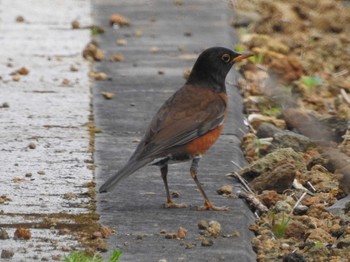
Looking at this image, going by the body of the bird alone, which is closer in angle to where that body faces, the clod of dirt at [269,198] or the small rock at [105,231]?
the clod of dirt

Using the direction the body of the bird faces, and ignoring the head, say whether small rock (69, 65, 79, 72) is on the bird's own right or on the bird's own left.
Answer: on the bird's own left

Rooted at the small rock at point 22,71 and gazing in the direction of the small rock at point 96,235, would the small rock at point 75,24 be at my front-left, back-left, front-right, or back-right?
back-left

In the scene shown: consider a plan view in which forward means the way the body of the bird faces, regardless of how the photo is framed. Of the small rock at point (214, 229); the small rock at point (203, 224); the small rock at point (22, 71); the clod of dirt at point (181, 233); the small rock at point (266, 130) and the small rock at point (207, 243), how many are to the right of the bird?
4

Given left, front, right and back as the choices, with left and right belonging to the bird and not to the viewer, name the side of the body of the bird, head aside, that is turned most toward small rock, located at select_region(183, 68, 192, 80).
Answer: left

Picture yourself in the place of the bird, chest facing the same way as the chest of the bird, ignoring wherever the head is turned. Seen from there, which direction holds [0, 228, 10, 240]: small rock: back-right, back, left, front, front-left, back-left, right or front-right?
back-right

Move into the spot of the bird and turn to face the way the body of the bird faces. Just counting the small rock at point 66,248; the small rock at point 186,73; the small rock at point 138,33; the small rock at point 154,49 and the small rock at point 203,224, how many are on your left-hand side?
3

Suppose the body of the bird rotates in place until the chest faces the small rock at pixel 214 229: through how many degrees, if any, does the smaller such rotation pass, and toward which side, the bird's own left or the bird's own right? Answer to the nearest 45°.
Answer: approximately 90° to the bird's own right

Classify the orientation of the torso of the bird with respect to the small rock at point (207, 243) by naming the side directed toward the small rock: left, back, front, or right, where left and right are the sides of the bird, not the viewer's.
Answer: right

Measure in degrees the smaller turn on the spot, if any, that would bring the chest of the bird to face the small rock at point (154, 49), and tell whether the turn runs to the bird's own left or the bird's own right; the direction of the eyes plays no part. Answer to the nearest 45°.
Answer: approximately 90° to the bird's own left

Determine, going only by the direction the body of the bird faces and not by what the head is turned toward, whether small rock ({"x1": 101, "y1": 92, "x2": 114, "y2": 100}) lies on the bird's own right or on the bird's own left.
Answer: on the bird's own left

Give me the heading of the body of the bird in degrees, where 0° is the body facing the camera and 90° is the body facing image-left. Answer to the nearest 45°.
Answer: approximately 270°
